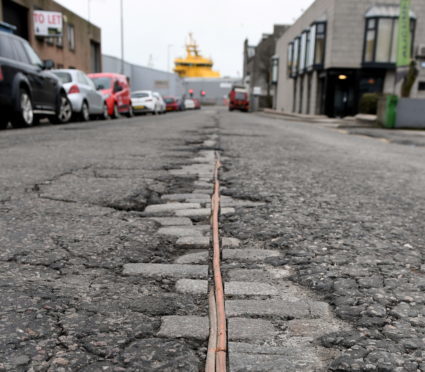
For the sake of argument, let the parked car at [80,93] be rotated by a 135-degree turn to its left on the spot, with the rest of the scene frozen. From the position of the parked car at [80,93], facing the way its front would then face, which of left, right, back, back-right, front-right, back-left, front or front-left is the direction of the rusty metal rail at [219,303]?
left

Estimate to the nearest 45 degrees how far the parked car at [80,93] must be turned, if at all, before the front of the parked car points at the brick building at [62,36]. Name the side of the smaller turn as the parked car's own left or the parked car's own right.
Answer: approximately 45° to the parked car's own left

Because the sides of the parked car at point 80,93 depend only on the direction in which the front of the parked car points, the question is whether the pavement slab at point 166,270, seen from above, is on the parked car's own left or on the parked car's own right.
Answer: on the parked car's own right

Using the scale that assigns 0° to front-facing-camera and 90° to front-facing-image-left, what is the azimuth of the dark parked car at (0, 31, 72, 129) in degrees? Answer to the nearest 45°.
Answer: approximately 225°
